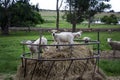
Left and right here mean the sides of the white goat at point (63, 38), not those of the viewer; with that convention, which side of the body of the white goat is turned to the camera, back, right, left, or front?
left
